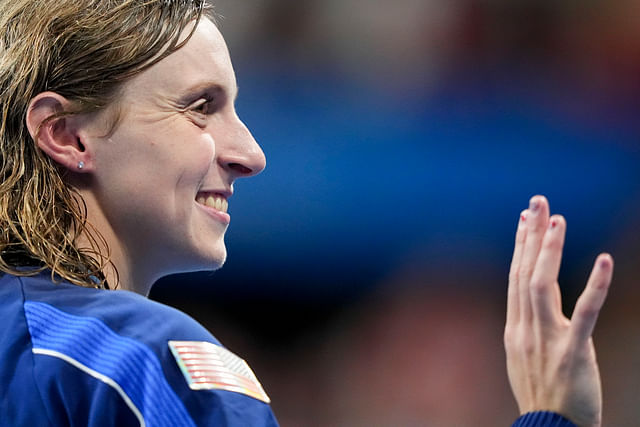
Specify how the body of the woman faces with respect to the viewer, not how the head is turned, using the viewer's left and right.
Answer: facing away from the viewer and to the right of the viewer

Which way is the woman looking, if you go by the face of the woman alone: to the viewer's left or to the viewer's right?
to the viewer's right
